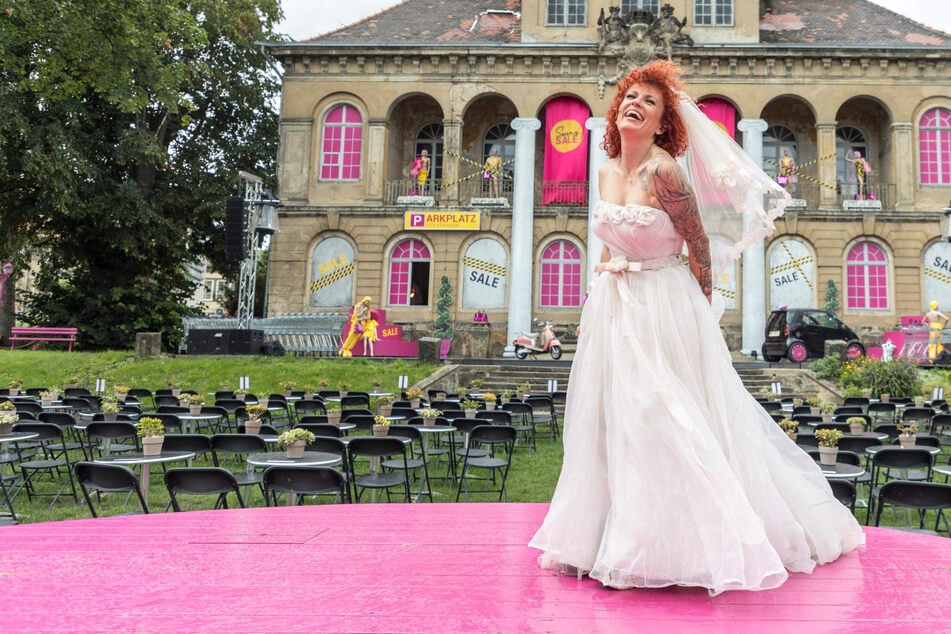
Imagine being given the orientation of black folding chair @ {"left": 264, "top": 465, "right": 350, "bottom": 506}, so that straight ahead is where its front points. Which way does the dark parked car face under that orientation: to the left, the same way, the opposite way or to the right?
to the right

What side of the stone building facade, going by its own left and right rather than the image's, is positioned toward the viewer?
front

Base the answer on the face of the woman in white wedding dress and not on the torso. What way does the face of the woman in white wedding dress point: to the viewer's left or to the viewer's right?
to the viewer's left

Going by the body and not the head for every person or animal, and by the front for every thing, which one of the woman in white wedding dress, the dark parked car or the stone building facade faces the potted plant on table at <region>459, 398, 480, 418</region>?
the stone building facade

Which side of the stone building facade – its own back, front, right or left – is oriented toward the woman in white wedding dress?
front

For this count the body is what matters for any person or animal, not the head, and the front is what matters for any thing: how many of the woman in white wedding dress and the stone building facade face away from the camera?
0

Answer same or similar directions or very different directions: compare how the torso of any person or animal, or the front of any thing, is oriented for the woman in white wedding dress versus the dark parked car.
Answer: very different directions

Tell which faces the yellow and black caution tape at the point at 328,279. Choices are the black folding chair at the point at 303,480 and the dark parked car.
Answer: the black folding chair

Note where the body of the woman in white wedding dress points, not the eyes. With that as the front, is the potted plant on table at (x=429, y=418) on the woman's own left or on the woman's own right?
on the woman's own right

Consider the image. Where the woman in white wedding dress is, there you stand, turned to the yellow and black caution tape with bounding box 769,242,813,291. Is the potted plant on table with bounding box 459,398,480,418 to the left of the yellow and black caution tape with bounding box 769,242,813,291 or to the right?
left
